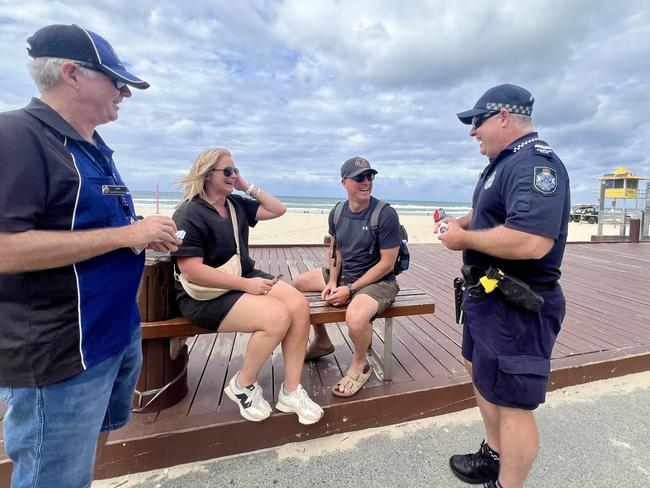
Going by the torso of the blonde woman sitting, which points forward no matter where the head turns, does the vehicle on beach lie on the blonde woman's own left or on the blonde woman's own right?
on the blonde woman's own left

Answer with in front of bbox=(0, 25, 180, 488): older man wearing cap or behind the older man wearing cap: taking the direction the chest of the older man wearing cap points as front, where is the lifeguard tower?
in front

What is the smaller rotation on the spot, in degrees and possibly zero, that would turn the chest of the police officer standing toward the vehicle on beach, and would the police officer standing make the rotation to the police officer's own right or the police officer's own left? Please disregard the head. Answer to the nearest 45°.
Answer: approximately 90° to the police officer's own right

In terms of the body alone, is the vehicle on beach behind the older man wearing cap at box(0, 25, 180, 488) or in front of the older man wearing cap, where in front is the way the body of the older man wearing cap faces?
in front

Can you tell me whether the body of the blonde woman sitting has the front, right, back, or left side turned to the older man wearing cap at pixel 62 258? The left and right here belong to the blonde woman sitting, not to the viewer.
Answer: right

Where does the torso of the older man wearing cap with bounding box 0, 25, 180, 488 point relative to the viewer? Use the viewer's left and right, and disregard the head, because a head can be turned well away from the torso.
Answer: facing to the right of the viewer

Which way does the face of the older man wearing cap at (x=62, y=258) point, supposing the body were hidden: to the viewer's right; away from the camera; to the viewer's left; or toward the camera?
to the viewer's right

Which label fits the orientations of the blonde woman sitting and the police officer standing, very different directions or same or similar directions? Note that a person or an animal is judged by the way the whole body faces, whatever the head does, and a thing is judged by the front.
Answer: very different directions

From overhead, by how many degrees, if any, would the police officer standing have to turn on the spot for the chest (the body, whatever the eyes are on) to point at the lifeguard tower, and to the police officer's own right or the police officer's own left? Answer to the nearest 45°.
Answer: approximately 90° to the police officer's own right

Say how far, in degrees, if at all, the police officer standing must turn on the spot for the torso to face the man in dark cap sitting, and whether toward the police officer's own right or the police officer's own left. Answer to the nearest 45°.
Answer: approximately 45° to the police officer's own right

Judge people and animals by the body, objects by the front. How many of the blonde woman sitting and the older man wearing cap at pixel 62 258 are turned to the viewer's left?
0

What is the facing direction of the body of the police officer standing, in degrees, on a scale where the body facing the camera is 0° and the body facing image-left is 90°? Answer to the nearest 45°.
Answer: approximately 90°
